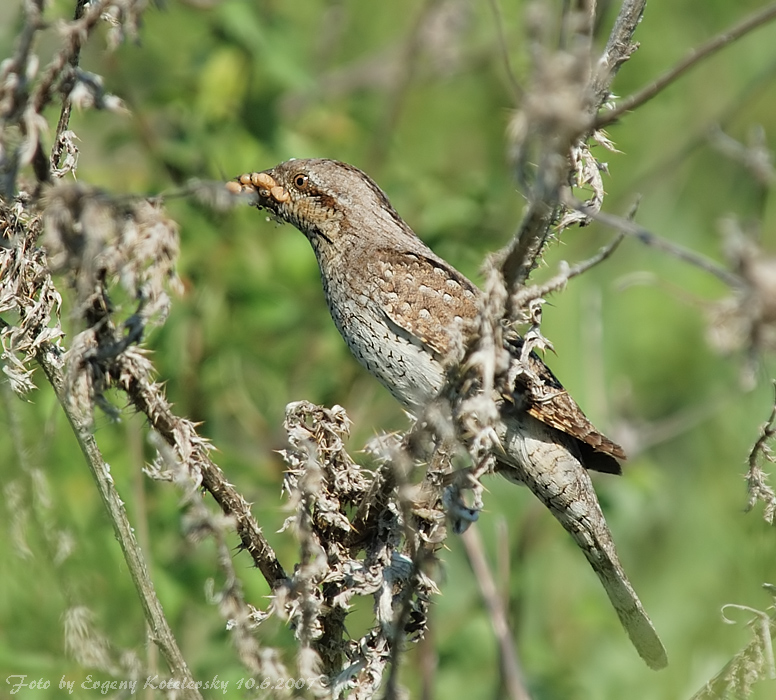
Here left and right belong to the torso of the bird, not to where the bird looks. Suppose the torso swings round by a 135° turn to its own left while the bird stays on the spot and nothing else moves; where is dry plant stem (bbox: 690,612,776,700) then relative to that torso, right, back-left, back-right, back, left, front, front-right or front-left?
front

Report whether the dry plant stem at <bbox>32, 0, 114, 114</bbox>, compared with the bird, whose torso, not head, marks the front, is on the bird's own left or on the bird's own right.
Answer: on the bird's own left

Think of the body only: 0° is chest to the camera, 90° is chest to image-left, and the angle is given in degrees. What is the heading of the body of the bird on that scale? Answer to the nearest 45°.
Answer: approximately 90°

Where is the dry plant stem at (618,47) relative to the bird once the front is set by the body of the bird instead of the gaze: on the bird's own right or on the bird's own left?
on the bird's own left

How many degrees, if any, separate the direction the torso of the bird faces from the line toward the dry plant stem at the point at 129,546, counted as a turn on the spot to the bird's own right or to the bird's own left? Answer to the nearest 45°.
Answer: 0° — it already faces it
